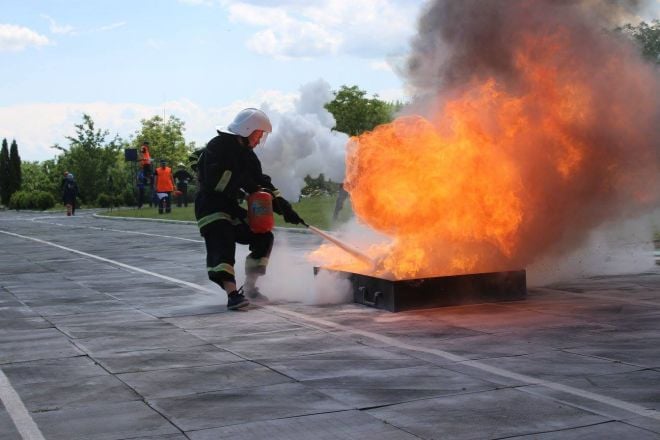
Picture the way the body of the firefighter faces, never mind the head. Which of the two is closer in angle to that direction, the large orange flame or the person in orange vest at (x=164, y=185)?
the large orange flame

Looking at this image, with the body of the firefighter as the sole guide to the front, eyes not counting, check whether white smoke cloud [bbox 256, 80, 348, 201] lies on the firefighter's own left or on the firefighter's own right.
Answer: on the firefighter's own left

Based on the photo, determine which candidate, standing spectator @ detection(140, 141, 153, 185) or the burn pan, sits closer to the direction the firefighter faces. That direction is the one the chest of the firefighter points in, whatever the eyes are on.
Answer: the burn pan

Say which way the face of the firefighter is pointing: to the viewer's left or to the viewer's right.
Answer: to the viewer's right

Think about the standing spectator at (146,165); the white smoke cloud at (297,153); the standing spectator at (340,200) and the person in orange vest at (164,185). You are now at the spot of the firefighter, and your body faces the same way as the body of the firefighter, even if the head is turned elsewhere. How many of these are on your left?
4

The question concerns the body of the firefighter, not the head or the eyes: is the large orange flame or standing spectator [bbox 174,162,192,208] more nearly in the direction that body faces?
the large orange flame

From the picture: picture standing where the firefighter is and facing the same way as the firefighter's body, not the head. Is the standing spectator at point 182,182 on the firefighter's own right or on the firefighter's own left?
on the firefighter's own left

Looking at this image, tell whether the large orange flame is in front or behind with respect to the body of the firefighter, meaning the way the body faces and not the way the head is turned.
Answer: in front

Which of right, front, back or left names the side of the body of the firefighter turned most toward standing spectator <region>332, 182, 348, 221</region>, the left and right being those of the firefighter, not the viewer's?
left

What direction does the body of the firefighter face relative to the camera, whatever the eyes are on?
to the viewer's right

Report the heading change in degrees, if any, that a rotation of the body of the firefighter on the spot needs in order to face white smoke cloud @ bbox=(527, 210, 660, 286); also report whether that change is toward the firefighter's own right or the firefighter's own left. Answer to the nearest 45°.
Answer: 0° — they already face it

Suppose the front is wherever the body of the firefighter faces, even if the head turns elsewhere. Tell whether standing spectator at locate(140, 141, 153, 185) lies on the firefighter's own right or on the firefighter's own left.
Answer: on the firefighter's own left

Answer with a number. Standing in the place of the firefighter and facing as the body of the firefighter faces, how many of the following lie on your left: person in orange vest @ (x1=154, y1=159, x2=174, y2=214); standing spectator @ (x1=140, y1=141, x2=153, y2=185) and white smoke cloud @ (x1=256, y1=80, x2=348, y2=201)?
3

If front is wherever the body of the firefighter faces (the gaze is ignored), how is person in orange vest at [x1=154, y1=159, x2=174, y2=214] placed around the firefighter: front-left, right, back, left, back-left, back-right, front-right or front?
left
